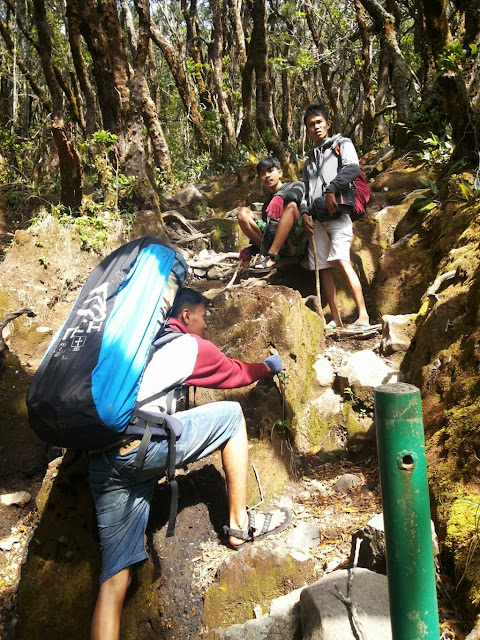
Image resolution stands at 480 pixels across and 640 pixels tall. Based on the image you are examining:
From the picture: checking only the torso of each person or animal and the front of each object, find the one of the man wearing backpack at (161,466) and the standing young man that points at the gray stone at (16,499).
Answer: the standing young man

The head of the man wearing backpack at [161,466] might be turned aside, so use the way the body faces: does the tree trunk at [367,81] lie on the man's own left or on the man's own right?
on the man's own left

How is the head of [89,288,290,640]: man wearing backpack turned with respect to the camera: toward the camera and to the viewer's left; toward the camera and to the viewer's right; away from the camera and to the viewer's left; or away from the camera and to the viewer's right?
away from the camera and to the viewer's right

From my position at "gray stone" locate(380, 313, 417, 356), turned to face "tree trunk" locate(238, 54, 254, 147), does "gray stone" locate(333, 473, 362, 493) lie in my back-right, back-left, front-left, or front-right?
back-left

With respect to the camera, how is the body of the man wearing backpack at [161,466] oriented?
to the viewer's right

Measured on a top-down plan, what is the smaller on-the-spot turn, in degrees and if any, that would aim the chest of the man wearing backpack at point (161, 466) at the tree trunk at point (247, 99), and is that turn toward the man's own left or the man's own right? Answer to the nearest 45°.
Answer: approximately 90° to the man's own left

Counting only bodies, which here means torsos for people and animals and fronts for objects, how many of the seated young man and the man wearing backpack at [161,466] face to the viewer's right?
1

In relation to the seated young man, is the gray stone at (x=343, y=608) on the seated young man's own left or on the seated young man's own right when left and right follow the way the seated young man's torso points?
on the seated young man's own left

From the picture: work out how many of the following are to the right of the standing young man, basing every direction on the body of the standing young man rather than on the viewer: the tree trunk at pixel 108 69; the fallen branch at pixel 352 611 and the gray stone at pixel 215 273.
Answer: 2
